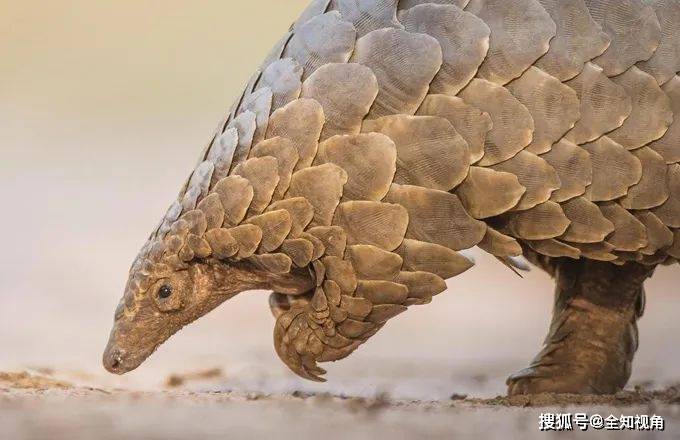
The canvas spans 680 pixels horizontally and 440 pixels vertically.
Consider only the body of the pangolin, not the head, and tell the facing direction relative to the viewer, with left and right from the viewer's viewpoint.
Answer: facing to the left of the viewer
